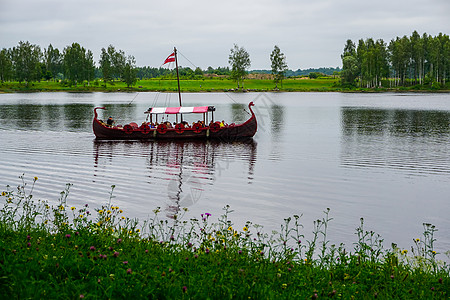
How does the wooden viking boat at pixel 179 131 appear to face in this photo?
to the viewer's right
